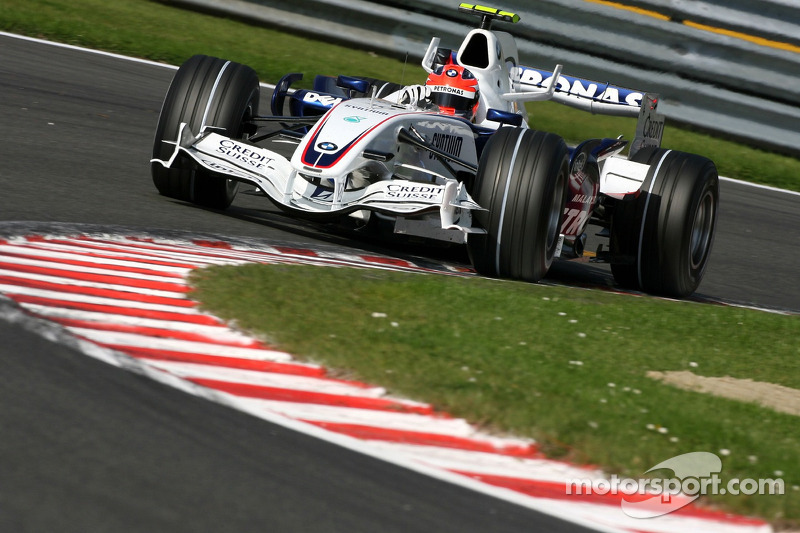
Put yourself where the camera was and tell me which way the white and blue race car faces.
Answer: facing the viewer and to the left of the viewer

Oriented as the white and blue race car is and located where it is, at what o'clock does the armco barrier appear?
The armco barrier is roughly at 5 o'clock from the white and blue race car.
